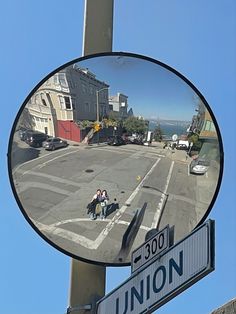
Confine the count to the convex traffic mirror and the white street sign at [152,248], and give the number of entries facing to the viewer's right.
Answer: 0

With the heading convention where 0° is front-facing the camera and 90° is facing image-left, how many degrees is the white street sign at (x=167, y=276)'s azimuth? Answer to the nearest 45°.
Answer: approximately 45°

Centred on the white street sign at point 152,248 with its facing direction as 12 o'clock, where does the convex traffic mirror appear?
The convex traffic mirror is roughly at 4 o'clock from the white street sign.

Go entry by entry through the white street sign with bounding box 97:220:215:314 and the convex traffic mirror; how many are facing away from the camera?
0

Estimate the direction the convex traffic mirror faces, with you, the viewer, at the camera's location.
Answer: facing the viewer
